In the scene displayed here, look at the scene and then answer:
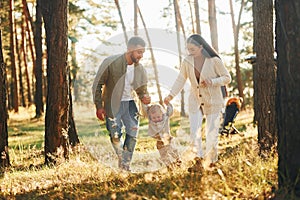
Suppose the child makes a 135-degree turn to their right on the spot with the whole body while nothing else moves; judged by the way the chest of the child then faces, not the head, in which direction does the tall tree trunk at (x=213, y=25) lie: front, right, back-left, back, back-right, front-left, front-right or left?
front-right

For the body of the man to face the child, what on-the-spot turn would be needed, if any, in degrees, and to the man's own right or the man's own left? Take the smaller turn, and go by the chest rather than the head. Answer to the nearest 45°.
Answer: approximately 45° to the man's own left

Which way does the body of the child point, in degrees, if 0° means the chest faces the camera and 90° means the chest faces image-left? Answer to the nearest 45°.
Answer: approximately 0°

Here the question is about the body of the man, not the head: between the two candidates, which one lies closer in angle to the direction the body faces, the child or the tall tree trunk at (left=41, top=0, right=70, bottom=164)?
the child

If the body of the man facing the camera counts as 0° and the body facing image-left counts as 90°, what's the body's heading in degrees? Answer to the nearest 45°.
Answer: approximately 315°

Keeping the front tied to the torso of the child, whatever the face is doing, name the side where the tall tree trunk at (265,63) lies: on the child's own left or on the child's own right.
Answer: on the child's own left

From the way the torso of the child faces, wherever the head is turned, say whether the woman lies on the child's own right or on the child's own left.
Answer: on the child's own left

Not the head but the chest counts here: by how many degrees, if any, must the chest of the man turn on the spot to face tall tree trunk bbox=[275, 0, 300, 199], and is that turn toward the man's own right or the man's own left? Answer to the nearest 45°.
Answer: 0° — they already face it

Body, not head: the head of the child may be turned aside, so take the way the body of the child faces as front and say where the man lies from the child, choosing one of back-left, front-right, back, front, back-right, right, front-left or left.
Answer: right

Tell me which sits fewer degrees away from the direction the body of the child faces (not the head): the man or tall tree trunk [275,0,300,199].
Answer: the tall tree trunk

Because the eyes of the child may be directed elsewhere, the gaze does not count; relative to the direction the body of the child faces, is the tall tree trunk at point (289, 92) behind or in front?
in front
